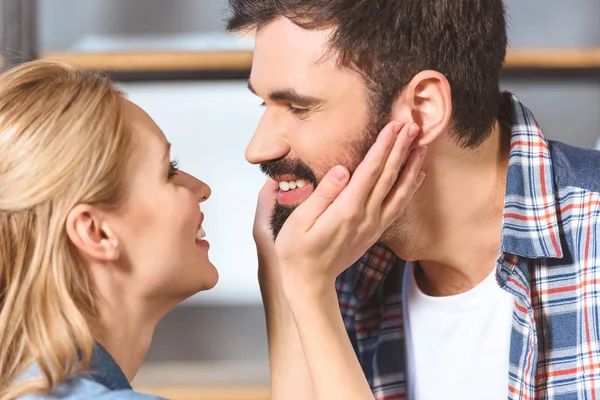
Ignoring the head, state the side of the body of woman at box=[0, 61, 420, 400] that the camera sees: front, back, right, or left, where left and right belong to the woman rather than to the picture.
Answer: right

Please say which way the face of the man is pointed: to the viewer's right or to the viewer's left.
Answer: to the viewer's left

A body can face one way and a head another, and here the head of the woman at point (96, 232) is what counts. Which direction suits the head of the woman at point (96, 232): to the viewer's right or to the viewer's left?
to the viewer's right

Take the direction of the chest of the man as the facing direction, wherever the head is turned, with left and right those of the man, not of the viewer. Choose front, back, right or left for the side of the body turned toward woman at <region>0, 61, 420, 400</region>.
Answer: front

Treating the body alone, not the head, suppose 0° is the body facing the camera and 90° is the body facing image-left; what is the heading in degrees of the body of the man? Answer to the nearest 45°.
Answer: approximately 45°

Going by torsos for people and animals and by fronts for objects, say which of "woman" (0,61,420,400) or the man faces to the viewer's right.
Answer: the woman

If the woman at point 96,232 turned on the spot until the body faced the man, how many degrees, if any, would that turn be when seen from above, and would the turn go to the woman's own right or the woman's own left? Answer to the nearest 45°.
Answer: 0° — they already face them

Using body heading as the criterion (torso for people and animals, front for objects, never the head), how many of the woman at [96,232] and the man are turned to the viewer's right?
1
